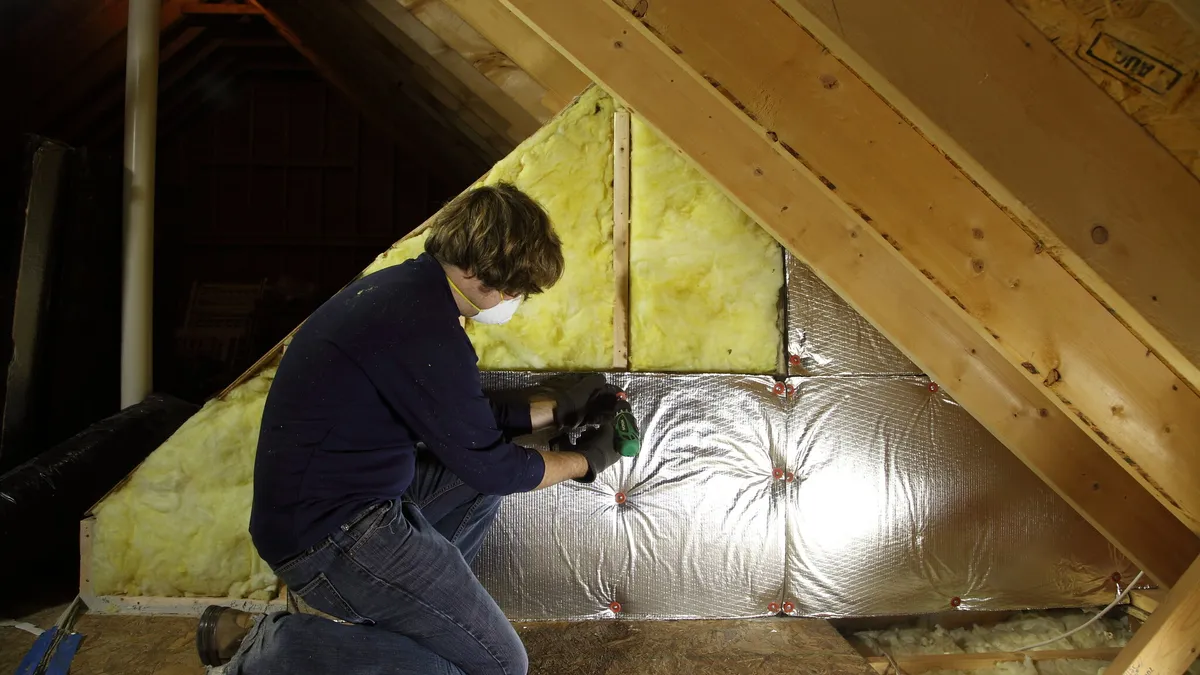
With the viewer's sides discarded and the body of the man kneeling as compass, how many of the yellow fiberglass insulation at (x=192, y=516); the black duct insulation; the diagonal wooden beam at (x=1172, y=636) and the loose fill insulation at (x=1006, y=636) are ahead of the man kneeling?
2

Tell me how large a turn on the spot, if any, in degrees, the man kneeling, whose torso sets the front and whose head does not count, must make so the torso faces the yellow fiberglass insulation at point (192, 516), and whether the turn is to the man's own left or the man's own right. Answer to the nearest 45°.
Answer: approximately 135° to the man's own left

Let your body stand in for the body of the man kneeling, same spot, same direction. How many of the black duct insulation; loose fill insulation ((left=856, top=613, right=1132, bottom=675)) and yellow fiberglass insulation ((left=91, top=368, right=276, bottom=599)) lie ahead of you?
1

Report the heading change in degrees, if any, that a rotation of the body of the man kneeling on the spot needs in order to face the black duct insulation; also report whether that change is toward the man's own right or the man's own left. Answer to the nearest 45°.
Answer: approximately 135° to the man's own left

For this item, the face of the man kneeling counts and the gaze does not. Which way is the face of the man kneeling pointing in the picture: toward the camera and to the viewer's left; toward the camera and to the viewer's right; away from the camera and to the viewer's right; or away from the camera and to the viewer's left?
away from the camera and to the viewer's right

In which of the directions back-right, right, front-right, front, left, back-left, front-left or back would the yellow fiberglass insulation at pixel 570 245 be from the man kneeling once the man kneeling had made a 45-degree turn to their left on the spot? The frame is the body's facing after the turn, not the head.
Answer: front

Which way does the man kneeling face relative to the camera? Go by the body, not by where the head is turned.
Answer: to the viewer's right

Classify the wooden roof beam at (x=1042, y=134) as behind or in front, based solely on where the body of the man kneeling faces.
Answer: in front

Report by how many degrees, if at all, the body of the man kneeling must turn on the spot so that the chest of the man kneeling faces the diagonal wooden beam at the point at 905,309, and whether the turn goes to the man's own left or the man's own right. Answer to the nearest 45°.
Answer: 0° — they already face it

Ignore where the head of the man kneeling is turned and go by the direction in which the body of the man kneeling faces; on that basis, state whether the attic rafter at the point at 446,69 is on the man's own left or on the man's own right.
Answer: on the man's own left

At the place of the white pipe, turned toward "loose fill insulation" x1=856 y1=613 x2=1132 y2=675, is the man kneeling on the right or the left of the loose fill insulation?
right

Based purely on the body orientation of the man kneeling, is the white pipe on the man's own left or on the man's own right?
on the man's own left

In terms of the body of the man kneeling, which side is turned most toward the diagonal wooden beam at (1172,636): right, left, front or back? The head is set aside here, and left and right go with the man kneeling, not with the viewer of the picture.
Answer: front
